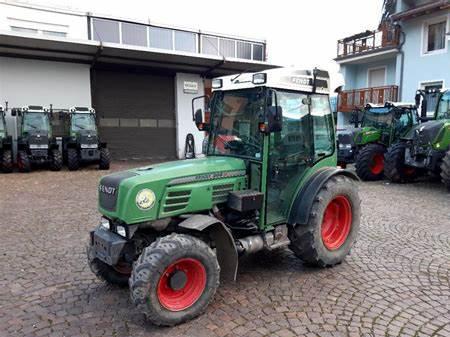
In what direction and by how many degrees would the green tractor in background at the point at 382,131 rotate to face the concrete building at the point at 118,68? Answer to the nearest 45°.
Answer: approximately 45° to its right

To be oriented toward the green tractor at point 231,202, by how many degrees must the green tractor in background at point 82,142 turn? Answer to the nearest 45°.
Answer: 0° — it already faces it

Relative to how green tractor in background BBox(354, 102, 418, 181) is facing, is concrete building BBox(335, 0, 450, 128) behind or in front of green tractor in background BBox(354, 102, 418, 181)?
behind

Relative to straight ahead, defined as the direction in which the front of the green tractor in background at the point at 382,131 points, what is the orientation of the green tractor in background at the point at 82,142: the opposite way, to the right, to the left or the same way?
to the left

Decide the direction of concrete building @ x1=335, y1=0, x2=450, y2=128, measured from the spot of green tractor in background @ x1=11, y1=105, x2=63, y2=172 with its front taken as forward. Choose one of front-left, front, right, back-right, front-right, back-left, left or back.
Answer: left

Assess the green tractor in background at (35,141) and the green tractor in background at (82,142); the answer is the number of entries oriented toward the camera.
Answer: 2

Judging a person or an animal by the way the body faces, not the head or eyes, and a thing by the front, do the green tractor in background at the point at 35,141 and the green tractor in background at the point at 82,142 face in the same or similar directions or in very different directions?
same or similar directions

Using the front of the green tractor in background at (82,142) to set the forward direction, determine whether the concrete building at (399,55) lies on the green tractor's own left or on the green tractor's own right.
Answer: on the green tractor's own left

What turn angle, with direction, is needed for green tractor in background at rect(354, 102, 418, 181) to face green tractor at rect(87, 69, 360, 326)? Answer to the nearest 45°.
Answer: approximately 45° to its left

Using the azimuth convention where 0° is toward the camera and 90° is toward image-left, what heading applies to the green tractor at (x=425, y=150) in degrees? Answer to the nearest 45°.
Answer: approximately 45°

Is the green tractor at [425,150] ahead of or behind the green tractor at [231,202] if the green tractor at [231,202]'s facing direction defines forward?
behind

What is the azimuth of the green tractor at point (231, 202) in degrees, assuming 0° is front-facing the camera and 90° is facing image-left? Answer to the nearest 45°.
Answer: approximately 45°

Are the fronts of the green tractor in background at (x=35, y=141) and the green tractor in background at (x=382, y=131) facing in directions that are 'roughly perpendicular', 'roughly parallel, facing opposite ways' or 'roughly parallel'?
roughly perpendicular

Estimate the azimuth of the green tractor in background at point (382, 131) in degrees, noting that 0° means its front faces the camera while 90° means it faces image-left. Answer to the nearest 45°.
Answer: approximately 45°

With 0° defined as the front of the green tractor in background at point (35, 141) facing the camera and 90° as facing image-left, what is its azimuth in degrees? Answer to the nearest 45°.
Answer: approximately 0°

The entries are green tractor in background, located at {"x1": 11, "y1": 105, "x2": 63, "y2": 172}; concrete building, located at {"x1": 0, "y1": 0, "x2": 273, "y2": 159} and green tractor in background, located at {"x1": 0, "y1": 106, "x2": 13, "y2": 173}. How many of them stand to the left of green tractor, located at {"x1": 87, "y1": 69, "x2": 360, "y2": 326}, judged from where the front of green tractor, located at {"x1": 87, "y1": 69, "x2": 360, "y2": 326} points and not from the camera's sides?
0

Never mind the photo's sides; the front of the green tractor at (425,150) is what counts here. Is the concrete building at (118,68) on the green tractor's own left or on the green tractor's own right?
on the green tractor's own right
